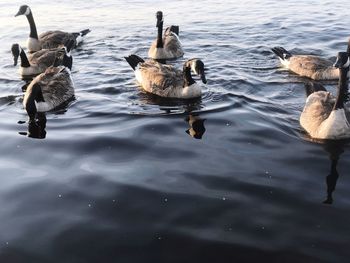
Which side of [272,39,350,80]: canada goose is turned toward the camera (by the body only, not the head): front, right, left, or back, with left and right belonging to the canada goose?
right

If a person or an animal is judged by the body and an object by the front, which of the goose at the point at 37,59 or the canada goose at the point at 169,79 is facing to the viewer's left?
the goose

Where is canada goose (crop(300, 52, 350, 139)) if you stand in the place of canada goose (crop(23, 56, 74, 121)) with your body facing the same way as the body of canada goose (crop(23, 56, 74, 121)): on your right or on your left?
on your left

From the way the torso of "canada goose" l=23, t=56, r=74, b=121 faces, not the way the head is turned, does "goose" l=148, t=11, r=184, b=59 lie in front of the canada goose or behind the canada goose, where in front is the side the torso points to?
behind

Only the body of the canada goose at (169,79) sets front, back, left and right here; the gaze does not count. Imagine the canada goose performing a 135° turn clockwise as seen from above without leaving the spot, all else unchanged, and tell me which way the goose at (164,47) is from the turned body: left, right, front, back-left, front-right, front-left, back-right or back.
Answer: back-right

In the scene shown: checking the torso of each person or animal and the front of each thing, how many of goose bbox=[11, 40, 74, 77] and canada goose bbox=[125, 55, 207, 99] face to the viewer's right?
1

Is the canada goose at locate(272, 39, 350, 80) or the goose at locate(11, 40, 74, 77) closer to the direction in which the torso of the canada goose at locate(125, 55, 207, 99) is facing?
the canada goose

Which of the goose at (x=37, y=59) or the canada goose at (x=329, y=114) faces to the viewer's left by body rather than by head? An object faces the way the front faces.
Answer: the goose

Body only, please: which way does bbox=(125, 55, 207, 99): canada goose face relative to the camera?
to the viewer's right

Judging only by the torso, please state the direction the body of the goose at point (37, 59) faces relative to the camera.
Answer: to the viewer's left

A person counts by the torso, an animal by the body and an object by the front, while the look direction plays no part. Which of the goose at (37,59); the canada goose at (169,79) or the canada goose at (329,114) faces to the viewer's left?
the goose

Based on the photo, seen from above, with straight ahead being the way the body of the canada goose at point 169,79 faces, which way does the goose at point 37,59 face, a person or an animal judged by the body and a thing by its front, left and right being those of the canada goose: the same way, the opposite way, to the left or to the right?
the opposite way

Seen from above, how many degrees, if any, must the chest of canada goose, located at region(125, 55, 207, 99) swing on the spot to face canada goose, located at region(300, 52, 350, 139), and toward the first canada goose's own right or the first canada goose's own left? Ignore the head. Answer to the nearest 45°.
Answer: approximately 45° to the first canada goose's own right

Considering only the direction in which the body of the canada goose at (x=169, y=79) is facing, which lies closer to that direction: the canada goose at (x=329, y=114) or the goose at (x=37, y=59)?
the canada goose

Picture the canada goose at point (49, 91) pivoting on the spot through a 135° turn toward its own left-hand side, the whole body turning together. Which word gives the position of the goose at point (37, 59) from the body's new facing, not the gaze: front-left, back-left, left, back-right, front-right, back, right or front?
left

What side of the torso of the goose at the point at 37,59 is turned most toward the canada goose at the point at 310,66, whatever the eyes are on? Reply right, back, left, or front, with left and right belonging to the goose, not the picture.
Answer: back

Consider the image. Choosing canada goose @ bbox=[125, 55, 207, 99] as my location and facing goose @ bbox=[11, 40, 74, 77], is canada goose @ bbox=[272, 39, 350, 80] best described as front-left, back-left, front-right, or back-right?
back-right
